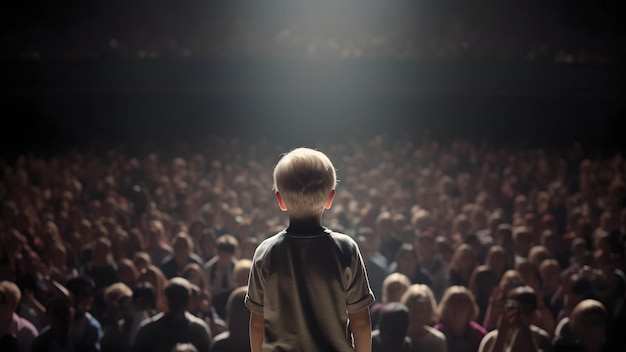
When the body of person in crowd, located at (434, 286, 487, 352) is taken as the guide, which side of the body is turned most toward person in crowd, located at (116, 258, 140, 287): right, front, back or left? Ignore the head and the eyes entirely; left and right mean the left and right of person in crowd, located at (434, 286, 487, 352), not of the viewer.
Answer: right

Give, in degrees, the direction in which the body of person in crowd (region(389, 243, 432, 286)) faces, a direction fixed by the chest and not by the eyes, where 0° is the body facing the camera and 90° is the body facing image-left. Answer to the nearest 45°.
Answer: approximately 0°

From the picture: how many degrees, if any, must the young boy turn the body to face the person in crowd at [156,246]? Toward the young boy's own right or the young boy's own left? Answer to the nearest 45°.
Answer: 0° — they already face them

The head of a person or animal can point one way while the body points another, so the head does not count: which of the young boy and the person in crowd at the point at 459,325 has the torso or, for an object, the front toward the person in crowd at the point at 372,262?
the young boy

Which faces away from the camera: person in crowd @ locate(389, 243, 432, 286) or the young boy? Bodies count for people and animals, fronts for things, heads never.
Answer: the young boy

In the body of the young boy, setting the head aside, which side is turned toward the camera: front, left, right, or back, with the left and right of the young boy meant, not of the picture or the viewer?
back

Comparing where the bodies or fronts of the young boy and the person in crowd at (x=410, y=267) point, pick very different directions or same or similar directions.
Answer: very different directions

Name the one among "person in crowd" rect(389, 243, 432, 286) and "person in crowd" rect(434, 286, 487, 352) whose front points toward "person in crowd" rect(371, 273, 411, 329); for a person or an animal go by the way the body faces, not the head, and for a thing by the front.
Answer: "person in crowd" rect(389, 243, 432, 286)
